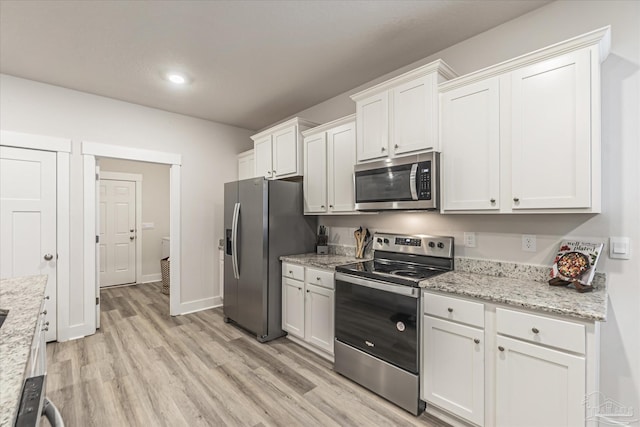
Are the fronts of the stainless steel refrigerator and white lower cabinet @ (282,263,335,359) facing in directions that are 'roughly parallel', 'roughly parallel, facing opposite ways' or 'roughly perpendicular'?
roughly parallel

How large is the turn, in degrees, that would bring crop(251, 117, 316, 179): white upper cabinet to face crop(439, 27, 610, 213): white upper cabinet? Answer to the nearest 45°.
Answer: approximately 90° to its left

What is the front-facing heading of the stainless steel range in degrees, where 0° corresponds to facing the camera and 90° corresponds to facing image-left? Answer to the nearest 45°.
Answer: approximately 45°

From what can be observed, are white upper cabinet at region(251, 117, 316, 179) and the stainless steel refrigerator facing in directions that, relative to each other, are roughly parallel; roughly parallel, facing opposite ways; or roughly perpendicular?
roughly parallel

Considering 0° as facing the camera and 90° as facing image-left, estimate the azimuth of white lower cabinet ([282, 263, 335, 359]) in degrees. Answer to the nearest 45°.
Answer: approximately 45°

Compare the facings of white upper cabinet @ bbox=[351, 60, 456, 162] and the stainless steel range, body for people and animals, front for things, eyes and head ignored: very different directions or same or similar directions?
same or similar directions

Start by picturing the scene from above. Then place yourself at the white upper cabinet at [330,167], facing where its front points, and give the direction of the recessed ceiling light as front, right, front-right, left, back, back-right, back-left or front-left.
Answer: front-right

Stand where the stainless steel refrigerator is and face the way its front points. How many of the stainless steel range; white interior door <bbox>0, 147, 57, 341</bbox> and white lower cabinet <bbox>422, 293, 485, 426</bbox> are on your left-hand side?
2

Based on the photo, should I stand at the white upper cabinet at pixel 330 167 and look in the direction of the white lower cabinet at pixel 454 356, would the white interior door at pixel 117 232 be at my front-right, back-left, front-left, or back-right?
back-right

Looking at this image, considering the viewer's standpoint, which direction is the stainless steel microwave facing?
facing the viewer and to the left of the viewer

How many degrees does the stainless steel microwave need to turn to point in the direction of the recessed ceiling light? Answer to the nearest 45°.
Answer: approximately 45° to its right

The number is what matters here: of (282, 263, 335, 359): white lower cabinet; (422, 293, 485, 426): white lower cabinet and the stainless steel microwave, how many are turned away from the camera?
0

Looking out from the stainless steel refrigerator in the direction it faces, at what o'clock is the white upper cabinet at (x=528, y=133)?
The white upper cabinet is roughly at 9 o'clock from the stainless steel refrigerator.
